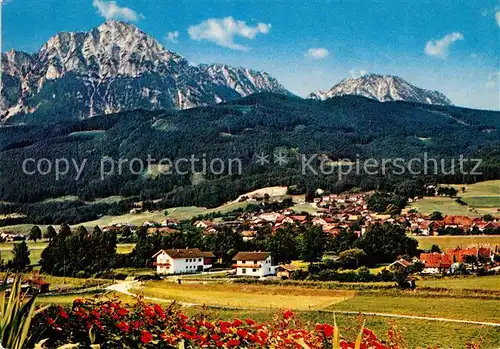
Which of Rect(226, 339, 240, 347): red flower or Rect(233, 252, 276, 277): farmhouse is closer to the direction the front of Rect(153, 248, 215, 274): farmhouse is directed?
the red flower

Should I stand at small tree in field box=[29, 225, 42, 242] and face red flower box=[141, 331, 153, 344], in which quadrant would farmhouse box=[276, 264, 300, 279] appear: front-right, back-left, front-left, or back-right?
front-left

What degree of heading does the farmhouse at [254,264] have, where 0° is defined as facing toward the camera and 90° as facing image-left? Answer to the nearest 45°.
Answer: approximately 45°

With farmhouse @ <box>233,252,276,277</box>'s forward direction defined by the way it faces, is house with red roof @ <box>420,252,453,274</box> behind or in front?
behind

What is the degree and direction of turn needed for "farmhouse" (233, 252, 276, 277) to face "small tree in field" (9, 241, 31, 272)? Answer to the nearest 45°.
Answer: approximately 45° to its right

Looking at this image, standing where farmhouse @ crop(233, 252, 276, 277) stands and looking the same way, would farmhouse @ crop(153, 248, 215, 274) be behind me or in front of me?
in front

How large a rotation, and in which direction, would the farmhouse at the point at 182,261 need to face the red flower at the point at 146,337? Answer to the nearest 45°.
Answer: approximately 45° to its left

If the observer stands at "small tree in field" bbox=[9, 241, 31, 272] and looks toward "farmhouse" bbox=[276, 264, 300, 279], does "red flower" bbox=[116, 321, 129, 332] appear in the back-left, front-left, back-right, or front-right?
front-right

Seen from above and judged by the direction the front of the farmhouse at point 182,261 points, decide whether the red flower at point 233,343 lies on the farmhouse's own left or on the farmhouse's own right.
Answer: on the farmhouse's own left

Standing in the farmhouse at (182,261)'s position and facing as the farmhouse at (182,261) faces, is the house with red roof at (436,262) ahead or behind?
behind

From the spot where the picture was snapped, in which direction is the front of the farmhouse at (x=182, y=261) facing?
facing the viewer and to the left of the viewer

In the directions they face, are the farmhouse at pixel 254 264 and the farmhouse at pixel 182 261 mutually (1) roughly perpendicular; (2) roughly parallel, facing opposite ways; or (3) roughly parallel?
roughly parallel

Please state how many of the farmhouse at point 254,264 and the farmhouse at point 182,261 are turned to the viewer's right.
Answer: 0

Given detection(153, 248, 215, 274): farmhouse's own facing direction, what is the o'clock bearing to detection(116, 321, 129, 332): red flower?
The red flower is roughly at 11 o'clock from the farmhouse.
